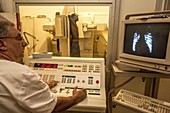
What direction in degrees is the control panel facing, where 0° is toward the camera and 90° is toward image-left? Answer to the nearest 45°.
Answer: approximately 0°

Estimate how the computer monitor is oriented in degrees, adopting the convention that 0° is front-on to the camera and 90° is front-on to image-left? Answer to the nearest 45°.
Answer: approximately 45°

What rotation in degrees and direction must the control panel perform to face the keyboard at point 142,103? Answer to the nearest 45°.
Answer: approximately 45° to its left
